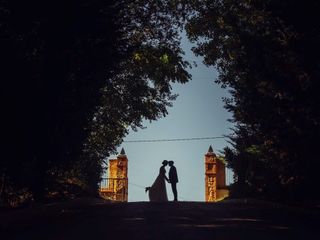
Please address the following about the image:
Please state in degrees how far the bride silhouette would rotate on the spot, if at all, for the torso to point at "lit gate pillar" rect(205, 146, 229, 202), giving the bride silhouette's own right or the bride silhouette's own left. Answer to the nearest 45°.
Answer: approximately 90° to the bride silhouette's own left

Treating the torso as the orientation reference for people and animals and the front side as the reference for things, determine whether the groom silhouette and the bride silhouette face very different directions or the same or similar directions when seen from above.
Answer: very different directions

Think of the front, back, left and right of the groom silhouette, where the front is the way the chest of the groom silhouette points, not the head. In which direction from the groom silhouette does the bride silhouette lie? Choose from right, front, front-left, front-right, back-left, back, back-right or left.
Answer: front-right

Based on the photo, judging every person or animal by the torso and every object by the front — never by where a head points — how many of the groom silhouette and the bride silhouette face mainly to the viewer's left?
1

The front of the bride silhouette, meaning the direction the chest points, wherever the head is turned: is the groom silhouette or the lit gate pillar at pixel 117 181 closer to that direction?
the groom silhouette

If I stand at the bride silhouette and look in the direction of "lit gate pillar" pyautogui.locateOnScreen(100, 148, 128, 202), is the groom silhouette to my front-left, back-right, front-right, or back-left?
back-right

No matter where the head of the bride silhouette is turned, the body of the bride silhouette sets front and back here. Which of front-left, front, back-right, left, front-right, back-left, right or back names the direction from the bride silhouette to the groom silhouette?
front-right

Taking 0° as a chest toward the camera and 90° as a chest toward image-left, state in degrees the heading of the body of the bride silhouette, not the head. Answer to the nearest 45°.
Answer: approximately 270°

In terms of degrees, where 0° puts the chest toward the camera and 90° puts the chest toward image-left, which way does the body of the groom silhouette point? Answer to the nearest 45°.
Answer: approximately 90°
